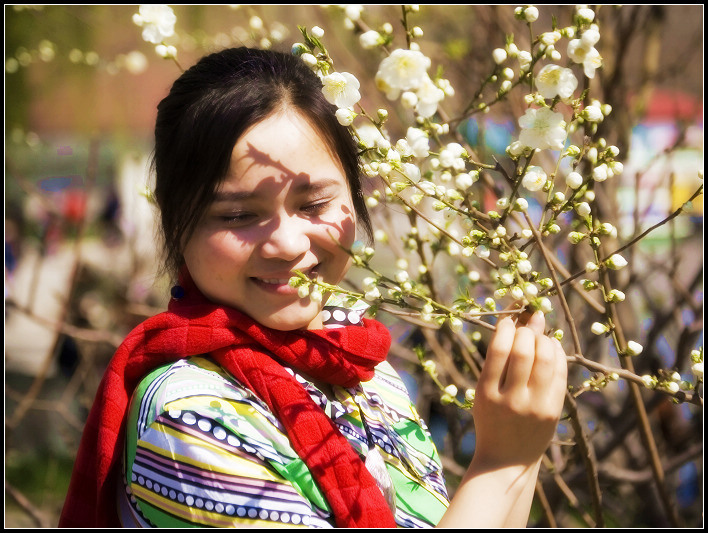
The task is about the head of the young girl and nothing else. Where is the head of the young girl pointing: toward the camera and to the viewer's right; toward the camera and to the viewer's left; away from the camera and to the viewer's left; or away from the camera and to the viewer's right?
toward the camera and to the viewer's right

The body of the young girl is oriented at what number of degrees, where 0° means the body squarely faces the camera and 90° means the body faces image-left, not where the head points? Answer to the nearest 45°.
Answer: approximately 315°
